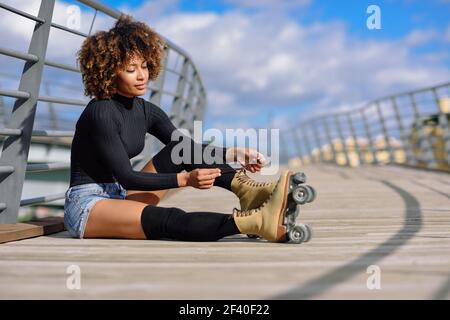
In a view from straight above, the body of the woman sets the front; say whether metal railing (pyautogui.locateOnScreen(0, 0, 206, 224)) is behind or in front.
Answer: behind

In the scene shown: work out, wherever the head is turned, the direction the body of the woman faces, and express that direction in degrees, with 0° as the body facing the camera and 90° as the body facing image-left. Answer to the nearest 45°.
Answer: approximately 270°

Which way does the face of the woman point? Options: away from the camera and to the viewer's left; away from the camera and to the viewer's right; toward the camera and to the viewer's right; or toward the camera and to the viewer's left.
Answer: toward the camera and to the viewer's right
